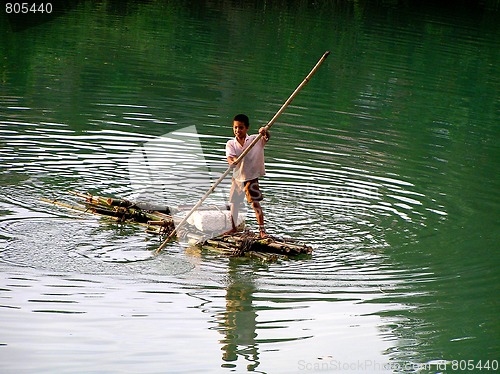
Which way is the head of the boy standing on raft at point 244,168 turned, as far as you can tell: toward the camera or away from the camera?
toward the camera

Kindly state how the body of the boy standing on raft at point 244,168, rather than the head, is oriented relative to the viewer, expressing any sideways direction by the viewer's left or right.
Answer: facing the viewer and to the left of the viewer
